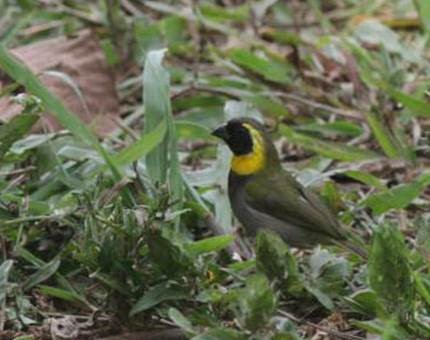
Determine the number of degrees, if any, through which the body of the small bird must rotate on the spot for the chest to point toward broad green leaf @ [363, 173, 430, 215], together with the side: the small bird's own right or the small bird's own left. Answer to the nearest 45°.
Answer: approximately 180°

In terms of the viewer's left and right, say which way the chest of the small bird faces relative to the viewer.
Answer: facing to the left of the viewer

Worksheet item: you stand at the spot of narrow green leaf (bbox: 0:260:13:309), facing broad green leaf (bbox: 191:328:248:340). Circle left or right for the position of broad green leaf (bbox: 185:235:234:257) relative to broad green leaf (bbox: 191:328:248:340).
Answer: left

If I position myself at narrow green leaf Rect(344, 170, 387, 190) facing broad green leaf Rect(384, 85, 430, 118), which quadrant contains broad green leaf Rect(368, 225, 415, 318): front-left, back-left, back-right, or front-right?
back-right

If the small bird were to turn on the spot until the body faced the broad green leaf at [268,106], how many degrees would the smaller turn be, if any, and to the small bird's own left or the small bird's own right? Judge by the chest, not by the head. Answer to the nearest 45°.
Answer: approximately 90° to the small bird's own right

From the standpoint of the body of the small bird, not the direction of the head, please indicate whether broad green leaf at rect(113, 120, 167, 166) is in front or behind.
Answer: in front

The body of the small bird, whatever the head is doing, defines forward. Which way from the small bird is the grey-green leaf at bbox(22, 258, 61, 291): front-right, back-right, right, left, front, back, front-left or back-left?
front-left

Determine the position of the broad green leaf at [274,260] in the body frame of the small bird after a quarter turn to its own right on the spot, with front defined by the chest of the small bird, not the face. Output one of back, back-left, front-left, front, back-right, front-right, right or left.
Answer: back

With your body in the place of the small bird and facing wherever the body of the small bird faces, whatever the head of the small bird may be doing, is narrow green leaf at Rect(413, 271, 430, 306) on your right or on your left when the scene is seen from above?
on your left

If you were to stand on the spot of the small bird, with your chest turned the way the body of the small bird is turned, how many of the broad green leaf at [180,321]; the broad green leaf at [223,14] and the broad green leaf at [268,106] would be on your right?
2

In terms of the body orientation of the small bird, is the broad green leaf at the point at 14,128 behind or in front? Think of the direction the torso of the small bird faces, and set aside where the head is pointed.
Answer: in front

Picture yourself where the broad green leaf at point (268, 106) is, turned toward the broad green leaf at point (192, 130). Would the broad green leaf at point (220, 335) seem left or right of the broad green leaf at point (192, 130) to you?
left
